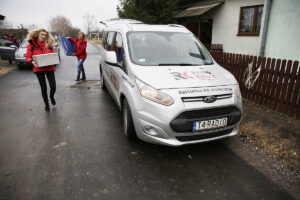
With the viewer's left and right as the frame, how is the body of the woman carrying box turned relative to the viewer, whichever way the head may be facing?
facing the viewer

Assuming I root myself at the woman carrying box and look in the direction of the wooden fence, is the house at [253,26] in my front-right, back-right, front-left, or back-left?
front-left

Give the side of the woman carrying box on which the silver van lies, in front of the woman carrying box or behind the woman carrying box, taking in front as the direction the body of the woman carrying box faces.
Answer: in front

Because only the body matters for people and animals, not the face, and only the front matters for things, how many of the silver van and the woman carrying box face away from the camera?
0

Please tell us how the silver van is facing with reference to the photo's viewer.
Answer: facing the viewer and to the right of the viewer

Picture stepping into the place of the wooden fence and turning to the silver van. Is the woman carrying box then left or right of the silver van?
right

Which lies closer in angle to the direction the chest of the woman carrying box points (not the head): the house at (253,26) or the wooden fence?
the wooden fence

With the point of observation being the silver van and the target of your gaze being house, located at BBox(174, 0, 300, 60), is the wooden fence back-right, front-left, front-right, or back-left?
front-right
